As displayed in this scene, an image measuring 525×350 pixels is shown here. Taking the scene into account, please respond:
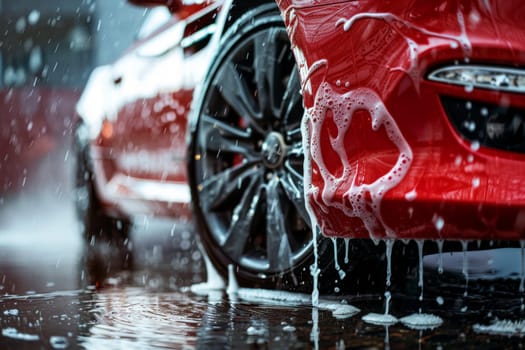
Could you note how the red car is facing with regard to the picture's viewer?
facing the viewer and to the right of the viewer
